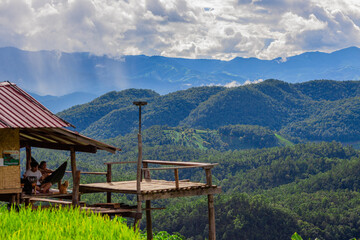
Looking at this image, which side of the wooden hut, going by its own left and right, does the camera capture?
right
